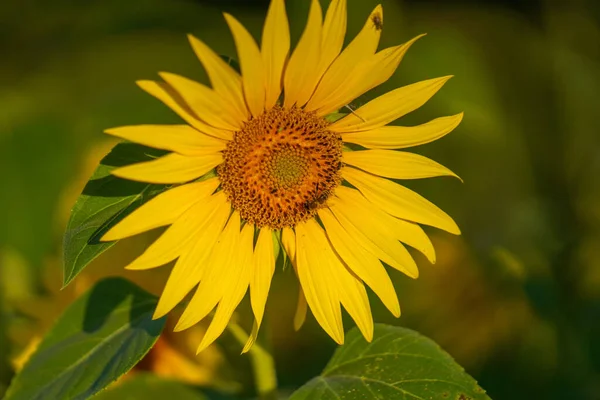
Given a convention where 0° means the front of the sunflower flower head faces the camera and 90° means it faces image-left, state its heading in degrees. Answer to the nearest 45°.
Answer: approximately 0°
